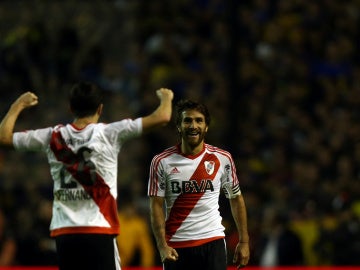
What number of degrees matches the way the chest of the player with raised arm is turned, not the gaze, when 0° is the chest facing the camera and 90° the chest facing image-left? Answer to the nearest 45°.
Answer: approximately 180°

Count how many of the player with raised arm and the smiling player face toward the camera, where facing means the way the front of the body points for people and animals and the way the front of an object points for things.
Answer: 1

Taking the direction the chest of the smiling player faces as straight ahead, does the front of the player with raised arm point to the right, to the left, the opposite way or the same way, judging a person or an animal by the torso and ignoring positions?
the opposite way

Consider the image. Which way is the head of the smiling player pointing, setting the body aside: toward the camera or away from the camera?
toward the camera

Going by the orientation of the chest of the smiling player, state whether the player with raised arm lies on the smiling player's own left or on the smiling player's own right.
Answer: on the smiling player's own right

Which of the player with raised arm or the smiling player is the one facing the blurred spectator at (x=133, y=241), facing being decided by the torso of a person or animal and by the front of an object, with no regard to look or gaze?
the player with raised arm

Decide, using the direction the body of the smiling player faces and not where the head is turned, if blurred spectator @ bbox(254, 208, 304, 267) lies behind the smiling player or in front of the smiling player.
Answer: behind

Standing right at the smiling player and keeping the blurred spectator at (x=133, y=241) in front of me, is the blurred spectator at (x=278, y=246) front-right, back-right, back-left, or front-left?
front-right

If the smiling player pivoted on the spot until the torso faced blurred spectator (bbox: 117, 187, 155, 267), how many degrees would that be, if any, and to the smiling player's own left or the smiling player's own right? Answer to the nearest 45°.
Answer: approximately 180°

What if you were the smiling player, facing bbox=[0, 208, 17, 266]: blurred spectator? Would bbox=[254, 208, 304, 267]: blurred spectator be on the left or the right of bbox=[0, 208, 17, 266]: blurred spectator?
right

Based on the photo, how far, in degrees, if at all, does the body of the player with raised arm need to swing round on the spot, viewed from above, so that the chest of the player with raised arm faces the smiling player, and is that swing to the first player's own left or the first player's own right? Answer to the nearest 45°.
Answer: approximately 90° to the first player's own right

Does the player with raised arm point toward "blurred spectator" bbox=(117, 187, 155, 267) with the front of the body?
yes

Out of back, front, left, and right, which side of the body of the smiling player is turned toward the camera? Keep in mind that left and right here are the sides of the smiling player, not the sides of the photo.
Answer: front
